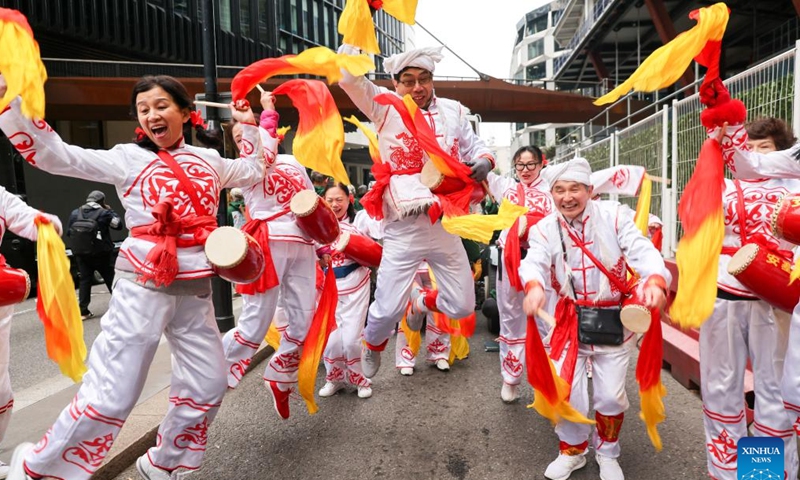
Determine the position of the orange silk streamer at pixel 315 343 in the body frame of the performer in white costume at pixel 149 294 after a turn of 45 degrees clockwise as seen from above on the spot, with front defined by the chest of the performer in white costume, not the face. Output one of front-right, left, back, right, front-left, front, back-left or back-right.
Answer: back

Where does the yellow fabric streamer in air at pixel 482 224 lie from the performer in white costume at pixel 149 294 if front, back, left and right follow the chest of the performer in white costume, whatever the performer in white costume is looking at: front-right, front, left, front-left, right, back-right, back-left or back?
left

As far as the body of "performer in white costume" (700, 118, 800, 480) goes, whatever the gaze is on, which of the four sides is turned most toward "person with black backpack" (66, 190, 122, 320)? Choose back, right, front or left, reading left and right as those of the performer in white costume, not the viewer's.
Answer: right

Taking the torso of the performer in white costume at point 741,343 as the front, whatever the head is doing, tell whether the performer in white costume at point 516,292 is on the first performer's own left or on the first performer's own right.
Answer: on the first performer's own right

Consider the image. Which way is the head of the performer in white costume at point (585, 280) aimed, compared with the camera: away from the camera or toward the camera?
toward the camera

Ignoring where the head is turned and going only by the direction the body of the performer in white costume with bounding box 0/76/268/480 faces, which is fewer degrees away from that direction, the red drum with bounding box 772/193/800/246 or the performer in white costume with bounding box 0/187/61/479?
the red drum

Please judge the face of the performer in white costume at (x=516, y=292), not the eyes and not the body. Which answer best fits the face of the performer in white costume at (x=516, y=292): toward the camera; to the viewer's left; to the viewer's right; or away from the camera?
toward the camera

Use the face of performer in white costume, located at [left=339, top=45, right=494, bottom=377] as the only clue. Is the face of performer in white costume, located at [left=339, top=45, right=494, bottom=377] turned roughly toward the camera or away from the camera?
toward the camera

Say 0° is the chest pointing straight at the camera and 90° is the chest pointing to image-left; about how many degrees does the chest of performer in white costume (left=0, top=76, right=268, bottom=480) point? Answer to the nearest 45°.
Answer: approximately 0°

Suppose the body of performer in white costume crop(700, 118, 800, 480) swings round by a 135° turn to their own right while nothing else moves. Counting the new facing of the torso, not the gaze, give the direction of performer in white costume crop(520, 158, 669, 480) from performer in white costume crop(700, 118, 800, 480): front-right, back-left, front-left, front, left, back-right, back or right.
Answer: front-left

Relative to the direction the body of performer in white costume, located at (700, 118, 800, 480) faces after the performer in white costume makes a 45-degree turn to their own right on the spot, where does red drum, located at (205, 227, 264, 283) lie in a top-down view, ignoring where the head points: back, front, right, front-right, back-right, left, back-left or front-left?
front

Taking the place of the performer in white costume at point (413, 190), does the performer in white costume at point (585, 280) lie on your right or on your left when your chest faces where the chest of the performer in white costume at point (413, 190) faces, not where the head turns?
on your left

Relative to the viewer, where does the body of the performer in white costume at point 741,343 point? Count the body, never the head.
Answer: toward the camera
